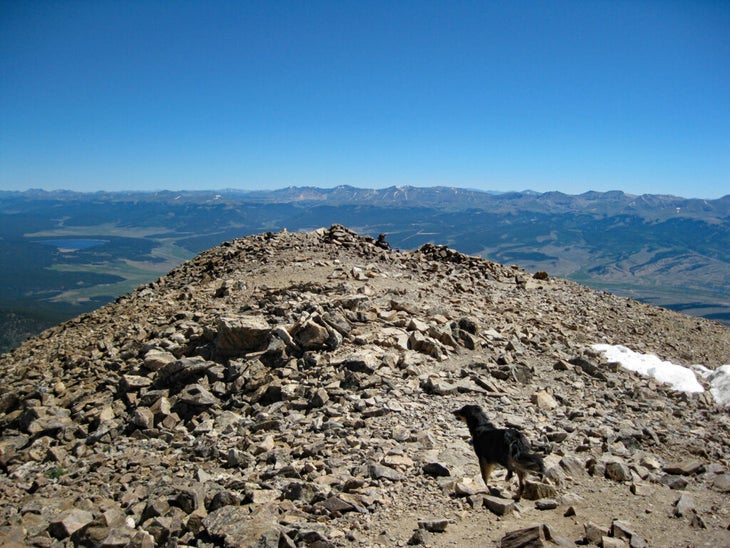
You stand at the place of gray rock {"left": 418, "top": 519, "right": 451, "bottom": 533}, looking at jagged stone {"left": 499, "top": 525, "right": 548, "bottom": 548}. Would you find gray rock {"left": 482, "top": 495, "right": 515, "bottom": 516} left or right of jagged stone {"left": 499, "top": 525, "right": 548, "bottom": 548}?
left

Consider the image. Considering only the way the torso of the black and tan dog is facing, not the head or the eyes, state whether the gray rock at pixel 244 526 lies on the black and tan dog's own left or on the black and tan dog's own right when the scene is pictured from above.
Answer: on the black and tan dog's own left

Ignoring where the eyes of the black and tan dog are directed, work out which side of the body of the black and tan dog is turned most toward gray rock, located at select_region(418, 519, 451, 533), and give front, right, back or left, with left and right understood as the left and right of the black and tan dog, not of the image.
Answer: left

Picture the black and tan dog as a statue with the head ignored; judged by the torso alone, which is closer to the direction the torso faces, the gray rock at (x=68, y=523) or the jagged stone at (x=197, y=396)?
the jagged stone

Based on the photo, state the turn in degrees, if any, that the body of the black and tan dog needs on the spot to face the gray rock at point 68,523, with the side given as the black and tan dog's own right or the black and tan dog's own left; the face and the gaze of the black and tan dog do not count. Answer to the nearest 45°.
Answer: approximately 45° to the black and tan dog's own left

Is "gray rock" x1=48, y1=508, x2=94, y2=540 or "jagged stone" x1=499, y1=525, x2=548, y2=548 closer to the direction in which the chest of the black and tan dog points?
the gray rock

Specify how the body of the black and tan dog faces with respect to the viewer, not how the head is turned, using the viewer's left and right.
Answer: facing away from the viewer and to the left of the viewer

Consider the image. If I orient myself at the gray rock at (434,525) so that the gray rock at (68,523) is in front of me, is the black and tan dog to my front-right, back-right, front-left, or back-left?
back-right

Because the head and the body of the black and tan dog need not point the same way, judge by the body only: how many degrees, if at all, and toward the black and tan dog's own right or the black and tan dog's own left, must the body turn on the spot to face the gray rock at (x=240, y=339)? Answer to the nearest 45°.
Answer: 0° — it already faces it

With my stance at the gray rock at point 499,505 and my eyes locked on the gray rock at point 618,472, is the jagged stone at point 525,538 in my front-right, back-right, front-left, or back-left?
back-right

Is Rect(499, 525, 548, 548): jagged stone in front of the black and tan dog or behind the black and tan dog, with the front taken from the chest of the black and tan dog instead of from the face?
behind
